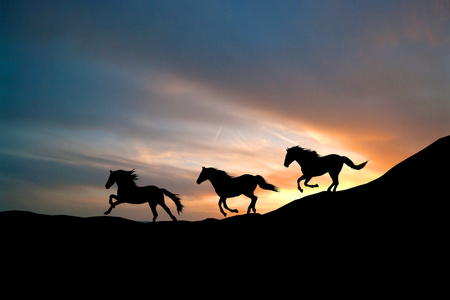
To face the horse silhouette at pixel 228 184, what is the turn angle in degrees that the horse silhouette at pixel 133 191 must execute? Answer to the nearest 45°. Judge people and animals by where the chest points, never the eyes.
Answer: approximately 180°

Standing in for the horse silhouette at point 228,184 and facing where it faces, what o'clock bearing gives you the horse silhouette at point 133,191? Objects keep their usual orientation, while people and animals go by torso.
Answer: the horse silhouette at point 133,191 is roughly at 12 o'clock from the horse silhouette at point 228,184.

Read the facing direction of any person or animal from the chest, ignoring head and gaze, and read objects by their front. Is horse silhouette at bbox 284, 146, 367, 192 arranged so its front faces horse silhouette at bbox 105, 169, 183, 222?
yes

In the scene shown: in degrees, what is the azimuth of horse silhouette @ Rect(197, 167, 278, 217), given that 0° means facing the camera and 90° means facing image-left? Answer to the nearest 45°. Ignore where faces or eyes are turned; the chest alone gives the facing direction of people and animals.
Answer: approximately 90°

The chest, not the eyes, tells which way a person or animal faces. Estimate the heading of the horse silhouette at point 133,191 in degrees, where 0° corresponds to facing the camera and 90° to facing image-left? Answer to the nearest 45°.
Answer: approximately 90°

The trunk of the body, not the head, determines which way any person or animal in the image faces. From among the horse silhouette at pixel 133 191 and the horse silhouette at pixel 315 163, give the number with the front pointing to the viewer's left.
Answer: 2

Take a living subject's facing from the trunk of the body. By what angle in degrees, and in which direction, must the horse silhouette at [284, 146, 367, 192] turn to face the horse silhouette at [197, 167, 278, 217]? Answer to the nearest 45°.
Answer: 0° — it already faces it

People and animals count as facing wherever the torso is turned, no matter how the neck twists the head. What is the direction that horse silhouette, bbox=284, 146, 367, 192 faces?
to the viewer's left
